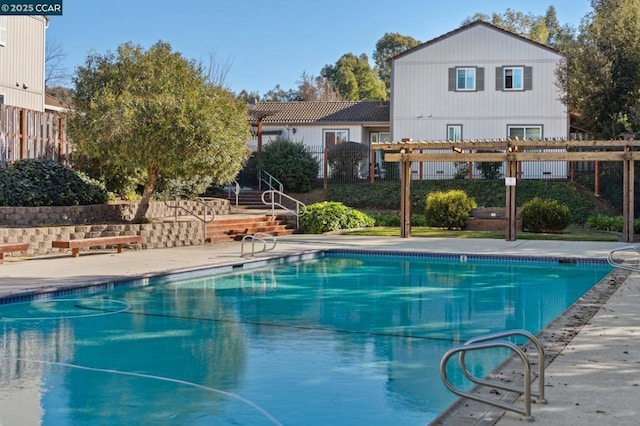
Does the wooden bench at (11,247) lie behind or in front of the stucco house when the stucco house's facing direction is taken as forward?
in front

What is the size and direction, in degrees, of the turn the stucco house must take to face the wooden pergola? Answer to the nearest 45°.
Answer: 0° — it already faces it

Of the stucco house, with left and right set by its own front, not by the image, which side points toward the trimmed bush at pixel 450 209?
front

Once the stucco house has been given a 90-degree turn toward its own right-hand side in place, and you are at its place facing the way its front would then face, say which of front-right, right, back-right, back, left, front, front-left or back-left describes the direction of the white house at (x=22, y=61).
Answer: front-left

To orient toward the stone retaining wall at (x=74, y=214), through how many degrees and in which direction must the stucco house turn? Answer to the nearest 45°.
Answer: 0° — it already faces it

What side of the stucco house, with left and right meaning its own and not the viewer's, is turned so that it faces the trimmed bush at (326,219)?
front

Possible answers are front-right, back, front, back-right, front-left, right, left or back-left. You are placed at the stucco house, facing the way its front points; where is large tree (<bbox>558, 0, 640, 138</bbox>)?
front-left

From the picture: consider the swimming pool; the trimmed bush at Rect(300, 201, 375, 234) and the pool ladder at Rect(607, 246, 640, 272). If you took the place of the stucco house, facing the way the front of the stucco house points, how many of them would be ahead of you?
3

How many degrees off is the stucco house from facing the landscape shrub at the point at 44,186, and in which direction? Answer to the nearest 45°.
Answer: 0° — it already faces it

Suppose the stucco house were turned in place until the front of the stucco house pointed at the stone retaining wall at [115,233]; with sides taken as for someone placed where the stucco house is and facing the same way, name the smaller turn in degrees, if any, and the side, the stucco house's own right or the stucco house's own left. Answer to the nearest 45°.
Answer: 0° — it already faces it

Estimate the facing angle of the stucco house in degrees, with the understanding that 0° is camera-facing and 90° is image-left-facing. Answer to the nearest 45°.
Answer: approximately 0°

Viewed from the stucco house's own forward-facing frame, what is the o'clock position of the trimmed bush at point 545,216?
The trimmed bush is roughly at 11 o'clock from the stucco house.

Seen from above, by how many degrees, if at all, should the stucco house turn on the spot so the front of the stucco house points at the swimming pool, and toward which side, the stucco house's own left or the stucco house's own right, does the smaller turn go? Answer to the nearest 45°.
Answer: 0° — it already faces it
